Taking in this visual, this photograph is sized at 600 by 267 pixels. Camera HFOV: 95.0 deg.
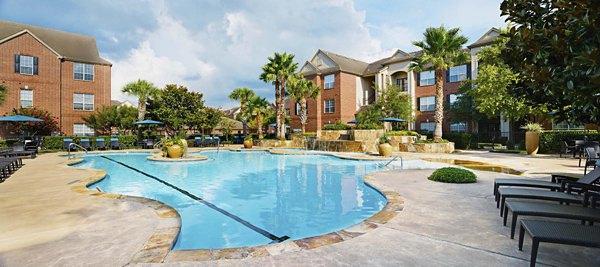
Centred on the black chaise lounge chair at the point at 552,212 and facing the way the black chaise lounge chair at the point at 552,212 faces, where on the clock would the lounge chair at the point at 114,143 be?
The lounge chair is roughly at 12 o'clock from the black chaise lounge chair.

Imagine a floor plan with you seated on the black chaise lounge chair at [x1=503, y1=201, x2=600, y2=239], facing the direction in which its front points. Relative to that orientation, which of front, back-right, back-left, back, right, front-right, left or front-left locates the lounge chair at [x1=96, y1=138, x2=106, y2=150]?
front

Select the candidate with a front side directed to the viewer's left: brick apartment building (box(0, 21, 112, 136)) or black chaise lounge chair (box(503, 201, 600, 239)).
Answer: the black chaise lounge chair

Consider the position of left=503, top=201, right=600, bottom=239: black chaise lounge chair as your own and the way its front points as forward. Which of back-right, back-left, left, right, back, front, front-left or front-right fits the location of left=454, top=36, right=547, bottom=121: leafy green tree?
right

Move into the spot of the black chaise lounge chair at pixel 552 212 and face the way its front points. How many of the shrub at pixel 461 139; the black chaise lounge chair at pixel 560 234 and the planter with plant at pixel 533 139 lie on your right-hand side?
2

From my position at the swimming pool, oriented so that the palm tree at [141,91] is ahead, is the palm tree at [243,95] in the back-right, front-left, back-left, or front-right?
front-right

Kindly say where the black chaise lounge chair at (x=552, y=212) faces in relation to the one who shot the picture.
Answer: facing to the left of the viewer

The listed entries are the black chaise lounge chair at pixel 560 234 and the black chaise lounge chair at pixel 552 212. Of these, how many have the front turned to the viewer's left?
2

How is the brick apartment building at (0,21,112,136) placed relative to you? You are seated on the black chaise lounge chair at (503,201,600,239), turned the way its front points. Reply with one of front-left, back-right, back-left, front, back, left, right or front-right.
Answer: front

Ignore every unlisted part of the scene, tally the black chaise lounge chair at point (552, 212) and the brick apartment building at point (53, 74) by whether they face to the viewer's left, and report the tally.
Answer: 1

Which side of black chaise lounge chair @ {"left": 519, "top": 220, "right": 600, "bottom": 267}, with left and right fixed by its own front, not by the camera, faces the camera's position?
left

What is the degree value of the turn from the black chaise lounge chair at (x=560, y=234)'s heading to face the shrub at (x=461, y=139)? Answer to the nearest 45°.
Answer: approximately 90° to its right

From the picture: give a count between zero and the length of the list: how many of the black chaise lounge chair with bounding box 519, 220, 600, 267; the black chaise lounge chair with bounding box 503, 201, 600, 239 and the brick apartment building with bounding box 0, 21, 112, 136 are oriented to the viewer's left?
2

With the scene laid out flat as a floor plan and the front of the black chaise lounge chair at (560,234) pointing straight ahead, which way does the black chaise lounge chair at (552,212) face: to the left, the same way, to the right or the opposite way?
the same way
